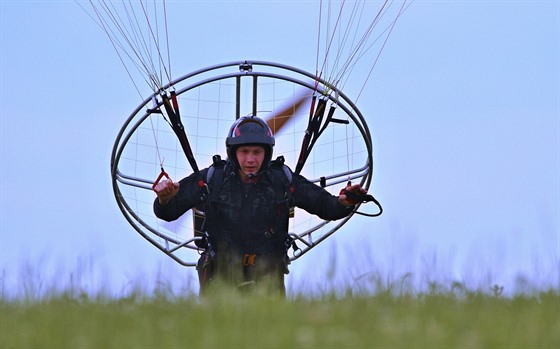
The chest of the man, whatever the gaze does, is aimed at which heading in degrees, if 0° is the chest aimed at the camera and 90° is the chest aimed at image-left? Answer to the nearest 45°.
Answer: approximately 0°
